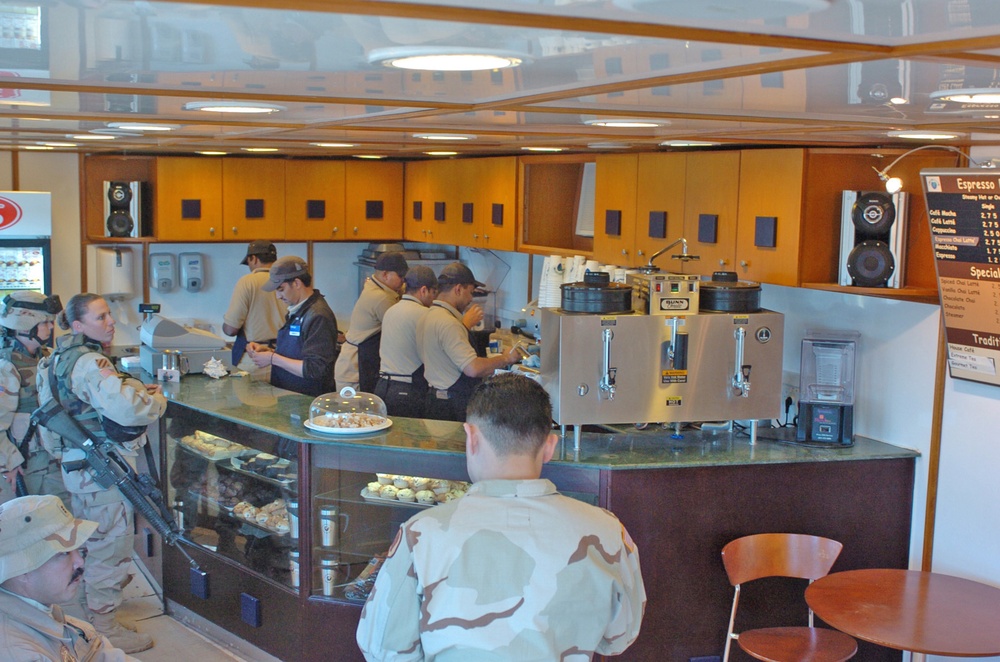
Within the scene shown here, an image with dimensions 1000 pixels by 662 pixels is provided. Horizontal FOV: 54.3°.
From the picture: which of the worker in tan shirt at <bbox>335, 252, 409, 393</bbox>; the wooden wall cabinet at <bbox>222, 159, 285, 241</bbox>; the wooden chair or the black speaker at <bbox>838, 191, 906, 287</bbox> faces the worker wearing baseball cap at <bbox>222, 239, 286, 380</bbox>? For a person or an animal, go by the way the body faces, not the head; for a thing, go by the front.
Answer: the wooden wall cabinet

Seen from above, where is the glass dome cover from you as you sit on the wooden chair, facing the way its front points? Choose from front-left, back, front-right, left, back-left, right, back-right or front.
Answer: back-right

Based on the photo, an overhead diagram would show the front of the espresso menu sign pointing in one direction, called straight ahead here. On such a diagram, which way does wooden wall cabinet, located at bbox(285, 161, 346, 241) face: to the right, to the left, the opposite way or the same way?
to the left

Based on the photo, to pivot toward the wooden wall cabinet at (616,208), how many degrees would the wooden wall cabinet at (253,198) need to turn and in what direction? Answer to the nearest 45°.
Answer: approximately 45° to its left

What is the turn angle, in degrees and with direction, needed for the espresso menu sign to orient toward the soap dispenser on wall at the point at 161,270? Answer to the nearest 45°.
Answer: approximately 45° to its right

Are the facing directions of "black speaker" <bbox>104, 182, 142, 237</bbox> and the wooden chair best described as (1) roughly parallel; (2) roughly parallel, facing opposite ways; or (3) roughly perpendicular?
roughly parallel

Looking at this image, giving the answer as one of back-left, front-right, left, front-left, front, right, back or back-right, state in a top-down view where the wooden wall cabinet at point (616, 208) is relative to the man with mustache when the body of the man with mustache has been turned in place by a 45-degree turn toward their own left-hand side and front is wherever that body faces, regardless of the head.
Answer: front

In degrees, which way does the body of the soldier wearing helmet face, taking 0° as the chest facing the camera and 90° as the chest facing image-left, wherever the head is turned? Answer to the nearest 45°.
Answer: approximately 270°

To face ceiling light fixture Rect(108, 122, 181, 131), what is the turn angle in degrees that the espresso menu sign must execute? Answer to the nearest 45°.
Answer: approximately 45° to its right

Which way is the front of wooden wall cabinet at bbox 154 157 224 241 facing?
toward the camera

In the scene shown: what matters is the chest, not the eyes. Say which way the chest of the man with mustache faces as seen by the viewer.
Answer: to the viewer's right

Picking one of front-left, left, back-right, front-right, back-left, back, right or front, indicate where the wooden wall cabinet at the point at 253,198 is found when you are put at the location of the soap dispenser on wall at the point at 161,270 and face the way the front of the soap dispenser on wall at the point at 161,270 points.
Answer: left

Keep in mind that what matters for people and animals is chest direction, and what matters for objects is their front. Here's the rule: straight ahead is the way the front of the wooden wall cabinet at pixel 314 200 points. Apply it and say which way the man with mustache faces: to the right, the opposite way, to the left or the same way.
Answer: to the left

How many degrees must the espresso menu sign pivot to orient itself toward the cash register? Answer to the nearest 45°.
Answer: approximately 45° to its right

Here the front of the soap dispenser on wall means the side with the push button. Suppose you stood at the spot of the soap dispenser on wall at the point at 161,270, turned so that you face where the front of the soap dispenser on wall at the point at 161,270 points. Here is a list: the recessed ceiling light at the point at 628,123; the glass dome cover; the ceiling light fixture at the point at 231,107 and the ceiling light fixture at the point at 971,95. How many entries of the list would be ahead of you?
4

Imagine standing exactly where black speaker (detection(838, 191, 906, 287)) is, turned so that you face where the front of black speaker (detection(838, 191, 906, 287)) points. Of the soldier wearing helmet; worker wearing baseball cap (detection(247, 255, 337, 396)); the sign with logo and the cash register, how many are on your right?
4

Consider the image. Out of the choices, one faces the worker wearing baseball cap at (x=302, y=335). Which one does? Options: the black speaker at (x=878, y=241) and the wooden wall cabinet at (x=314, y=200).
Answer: the wooden wall cabinet

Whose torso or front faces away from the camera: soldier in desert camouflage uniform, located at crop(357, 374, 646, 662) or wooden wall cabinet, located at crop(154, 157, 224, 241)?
the soldier in desert camouflage uniform

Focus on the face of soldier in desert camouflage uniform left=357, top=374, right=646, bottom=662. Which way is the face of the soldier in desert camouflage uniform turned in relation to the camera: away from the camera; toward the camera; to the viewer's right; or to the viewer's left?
away from the camera

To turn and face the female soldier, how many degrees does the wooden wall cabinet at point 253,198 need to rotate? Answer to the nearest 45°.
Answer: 0° — it already faces them

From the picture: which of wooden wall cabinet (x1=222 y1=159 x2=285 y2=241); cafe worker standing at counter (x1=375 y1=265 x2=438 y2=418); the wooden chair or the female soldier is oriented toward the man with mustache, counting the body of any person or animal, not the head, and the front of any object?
the wooden wall cabinet

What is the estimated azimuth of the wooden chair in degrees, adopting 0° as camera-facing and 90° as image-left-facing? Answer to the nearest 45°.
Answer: approximately 315°
